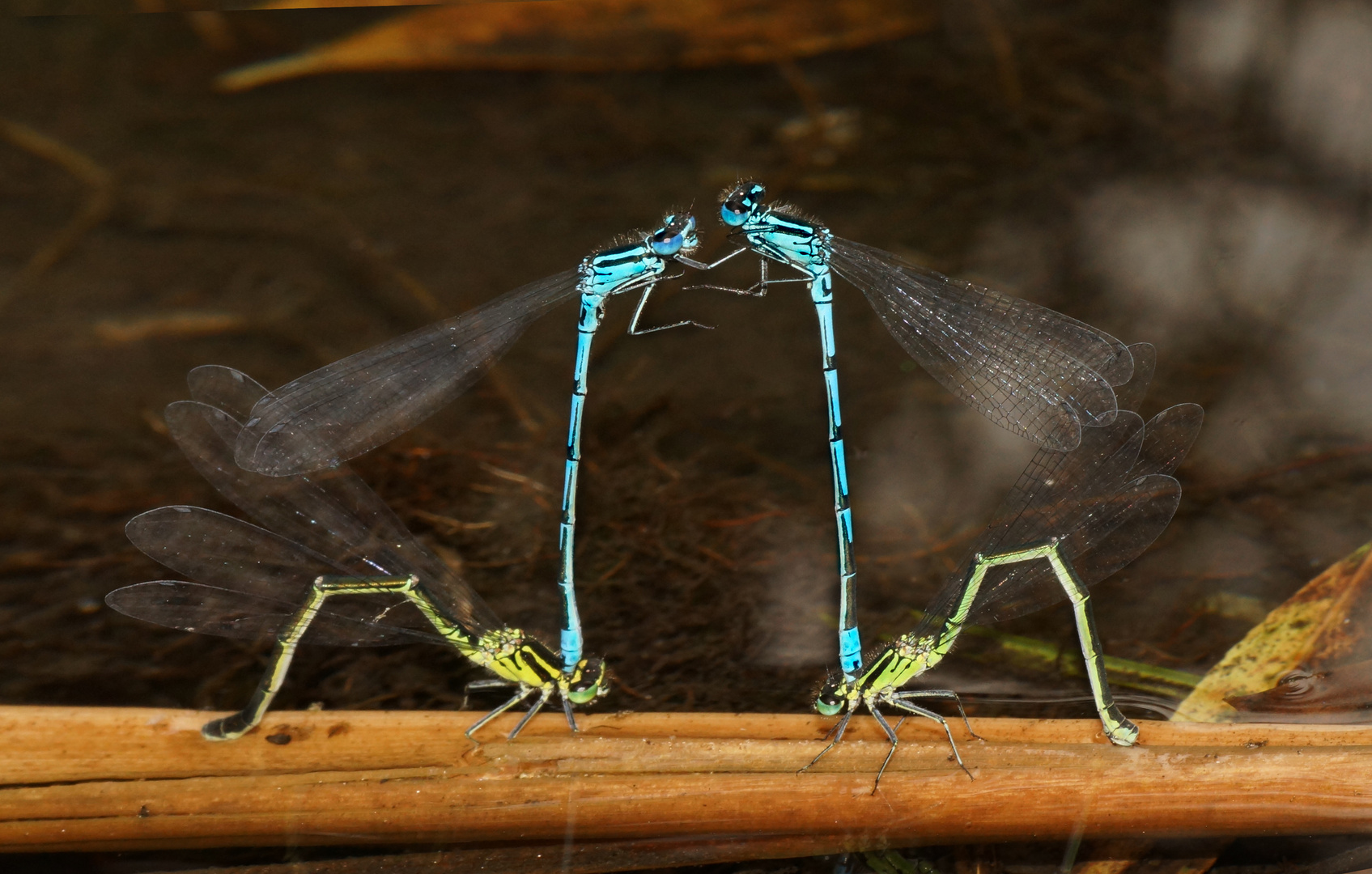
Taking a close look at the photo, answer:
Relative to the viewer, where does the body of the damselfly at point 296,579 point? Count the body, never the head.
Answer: to the viewer's right

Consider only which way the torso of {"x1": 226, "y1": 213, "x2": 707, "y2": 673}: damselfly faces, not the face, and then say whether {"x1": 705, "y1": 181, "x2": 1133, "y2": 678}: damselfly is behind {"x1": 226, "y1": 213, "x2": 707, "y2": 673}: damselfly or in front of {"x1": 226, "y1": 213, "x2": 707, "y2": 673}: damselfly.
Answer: in front

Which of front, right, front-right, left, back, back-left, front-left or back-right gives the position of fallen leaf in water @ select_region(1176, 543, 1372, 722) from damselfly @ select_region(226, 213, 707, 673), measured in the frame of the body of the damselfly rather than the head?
front

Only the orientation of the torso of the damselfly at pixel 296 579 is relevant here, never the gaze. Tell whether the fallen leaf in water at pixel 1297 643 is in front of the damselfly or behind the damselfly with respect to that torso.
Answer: in front

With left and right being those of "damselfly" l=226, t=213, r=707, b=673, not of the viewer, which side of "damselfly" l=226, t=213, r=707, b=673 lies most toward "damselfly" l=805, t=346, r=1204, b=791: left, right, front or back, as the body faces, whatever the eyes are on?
front

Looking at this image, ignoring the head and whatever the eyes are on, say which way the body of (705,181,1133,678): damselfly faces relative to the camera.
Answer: to the viewer's left

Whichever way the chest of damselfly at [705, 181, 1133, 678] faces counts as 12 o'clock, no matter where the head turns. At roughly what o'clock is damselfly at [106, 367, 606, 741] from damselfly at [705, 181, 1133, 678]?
damselfly at [106, 367, 606, 741] is roughly at 12 o'clock from damselfly at [705, 181, 1133, 678].

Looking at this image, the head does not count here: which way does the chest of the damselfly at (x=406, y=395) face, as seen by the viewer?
to the viewer's right

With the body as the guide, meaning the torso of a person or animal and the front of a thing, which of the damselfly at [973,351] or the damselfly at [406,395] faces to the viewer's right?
the damselfly at [406,395]

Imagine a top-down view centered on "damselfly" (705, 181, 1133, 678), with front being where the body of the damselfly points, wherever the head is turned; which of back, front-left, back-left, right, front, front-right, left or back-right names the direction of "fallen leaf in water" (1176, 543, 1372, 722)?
back-right

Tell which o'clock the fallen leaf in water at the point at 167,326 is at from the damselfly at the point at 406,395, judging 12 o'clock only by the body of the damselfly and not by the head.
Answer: The fallen leaf in water is roughly at 8 o'clock from the damselfly.

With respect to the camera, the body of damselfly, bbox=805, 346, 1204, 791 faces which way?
to the viewer's left

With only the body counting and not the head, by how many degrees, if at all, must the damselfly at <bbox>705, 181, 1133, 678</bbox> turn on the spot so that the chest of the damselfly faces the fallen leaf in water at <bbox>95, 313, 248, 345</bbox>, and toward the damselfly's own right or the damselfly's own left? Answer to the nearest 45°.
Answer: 0° — it already faces it

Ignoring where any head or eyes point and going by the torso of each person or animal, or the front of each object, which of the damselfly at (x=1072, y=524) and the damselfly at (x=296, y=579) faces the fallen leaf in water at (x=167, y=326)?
the damselfly at (x=1072, y=524)
